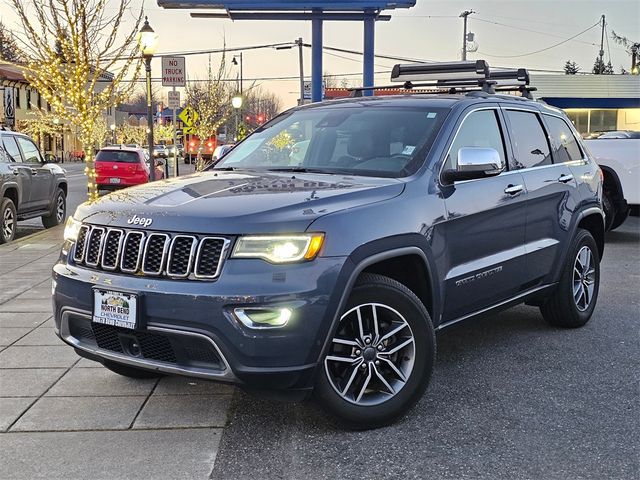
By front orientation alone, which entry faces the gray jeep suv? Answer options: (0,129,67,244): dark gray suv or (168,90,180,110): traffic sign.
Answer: the traffic sign

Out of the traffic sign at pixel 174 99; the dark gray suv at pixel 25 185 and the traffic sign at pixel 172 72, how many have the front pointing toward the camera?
2

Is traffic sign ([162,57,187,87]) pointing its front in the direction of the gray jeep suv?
yes

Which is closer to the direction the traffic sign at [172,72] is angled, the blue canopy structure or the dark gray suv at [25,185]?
the dark gray suv

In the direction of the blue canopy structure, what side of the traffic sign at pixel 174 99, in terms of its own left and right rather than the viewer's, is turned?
left

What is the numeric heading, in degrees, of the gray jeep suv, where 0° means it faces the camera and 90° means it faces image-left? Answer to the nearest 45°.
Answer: approximately 45°

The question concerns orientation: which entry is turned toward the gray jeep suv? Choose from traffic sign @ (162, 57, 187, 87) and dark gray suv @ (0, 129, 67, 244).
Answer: the traffic sign

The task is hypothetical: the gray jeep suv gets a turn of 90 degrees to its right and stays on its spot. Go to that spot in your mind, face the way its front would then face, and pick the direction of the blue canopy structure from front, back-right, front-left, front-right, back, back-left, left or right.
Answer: front-right

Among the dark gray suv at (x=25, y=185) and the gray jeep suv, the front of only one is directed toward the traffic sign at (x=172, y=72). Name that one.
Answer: the dark gray suv

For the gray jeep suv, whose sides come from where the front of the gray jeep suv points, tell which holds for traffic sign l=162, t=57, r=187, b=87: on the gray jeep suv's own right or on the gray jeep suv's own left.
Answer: on the gray jeep suv's own right
